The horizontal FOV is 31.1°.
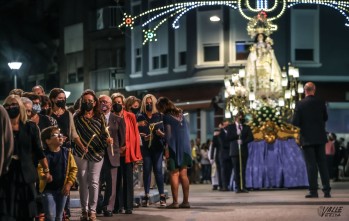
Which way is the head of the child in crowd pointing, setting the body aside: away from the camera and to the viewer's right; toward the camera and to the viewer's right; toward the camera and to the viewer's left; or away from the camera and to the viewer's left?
toward the camera and to the viewer's right

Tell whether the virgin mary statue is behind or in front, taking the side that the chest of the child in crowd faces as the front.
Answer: behind

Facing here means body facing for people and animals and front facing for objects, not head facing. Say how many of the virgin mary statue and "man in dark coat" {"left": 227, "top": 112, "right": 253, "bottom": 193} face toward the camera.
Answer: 2
